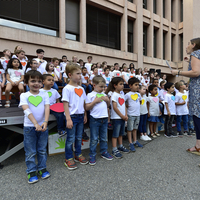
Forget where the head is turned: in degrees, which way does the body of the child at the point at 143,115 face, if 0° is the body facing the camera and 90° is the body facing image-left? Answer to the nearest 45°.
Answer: approximately 315°

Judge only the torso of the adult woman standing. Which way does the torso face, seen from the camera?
to the viewer's left

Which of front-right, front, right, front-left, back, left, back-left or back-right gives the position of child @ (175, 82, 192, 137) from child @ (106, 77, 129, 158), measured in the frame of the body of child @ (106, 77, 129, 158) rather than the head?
left

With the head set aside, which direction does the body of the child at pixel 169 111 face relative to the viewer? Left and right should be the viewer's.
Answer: facing the viewer and to the right of the viewer

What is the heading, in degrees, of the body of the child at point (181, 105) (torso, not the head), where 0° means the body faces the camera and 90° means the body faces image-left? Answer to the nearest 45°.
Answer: approximately 315°

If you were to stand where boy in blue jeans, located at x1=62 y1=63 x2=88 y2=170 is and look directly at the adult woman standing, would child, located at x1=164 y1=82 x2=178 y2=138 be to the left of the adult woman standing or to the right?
left

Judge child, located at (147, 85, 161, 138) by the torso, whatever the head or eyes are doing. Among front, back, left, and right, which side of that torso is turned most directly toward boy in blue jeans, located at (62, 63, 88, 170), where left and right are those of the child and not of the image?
right

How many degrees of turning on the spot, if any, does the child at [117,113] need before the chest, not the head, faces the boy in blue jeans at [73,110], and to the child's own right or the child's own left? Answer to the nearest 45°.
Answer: approximately 90° to the child's own right

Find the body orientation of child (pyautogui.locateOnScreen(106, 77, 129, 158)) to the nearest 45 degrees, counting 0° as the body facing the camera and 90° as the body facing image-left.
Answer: approximately 315°

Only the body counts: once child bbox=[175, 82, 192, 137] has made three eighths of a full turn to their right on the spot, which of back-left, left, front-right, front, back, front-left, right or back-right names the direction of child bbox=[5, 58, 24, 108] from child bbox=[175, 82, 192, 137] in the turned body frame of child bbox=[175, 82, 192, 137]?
front-left

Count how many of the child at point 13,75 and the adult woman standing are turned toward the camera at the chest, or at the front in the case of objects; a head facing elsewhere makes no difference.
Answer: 1
